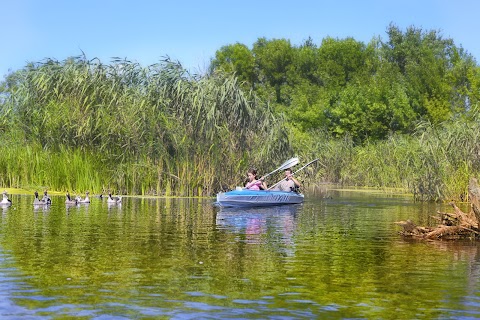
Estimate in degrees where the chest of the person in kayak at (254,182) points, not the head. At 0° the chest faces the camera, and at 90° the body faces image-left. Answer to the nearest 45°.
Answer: approximately 45°

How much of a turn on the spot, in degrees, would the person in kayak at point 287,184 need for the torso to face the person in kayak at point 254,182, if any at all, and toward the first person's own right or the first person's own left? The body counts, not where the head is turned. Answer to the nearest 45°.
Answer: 0° — they already face them

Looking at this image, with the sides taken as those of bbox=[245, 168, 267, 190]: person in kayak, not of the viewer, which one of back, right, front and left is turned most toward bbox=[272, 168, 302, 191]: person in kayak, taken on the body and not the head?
back

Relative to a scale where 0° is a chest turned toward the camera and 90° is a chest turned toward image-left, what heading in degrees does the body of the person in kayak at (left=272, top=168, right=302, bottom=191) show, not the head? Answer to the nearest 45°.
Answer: approximately 45°
